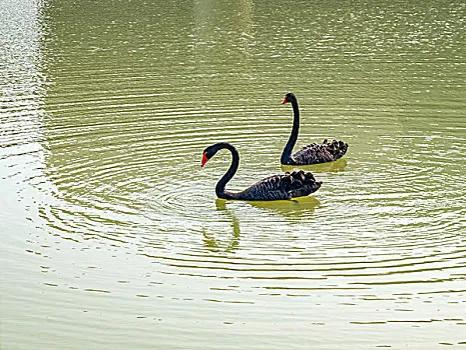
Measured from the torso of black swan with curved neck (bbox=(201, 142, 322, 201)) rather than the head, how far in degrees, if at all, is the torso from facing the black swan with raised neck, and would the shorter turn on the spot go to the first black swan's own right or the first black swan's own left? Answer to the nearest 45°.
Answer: approximately 90° to the first black swan's own right

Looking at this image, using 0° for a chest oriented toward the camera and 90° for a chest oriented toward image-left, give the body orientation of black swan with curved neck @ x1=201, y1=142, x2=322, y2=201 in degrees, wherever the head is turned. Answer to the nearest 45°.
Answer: approximately 90°

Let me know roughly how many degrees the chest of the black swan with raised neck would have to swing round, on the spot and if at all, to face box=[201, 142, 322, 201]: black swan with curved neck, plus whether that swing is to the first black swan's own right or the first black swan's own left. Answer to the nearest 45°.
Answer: approximately 90° to the first black swan's own left

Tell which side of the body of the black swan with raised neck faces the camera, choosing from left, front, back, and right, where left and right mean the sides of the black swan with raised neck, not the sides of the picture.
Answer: left

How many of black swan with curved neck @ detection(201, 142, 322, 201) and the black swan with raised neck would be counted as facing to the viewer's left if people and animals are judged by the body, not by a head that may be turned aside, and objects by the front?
2
